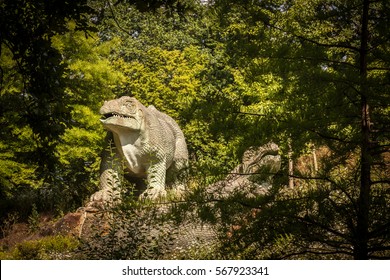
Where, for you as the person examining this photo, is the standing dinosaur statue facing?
facing the viewer and to the left of the viewer

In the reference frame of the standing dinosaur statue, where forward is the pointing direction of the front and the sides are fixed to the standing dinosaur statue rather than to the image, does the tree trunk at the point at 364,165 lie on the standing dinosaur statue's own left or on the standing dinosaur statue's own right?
on the standing dinosaur statue's own left
